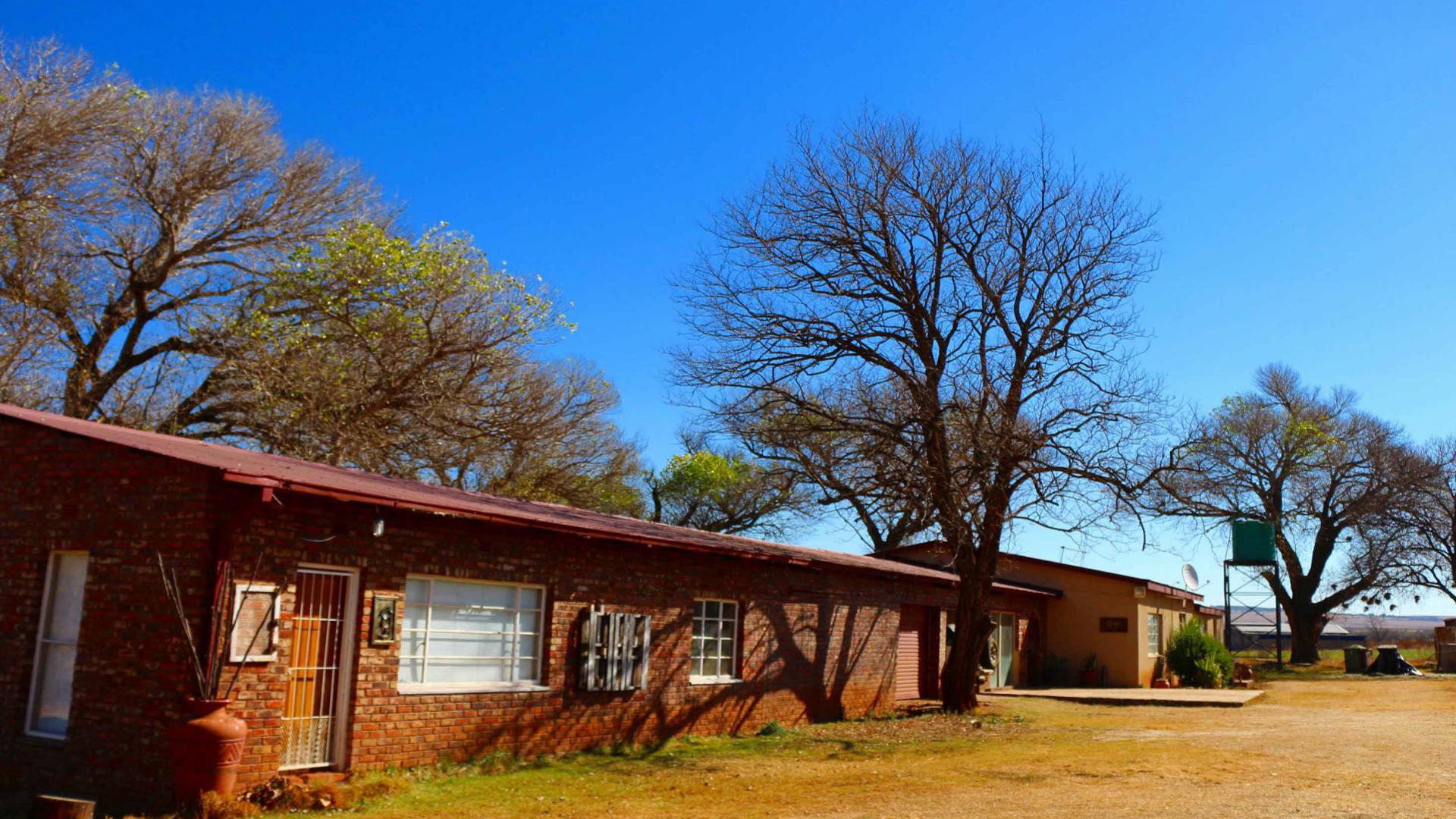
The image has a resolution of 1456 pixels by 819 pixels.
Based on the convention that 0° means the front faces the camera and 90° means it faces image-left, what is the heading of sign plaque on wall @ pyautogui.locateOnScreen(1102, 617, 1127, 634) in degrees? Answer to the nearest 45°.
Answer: approximately 0°

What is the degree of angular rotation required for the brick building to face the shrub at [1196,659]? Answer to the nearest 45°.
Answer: approximately 90° to its left

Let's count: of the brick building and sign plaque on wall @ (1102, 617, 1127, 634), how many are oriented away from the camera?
0

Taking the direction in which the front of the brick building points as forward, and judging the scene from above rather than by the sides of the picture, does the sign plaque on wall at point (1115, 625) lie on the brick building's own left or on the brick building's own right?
on the brick building's own left

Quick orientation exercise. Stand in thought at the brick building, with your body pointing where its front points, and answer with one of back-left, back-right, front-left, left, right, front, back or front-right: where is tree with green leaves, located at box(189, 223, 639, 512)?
back-left

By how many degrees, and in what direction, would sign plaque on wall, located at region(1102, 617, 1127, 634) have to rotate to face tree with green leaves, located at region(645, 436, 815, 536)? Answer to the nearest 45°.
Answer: approximately 135° to its right

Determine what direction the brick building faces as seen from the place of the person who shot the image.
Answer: facing the viewer and to the right of the viewer
